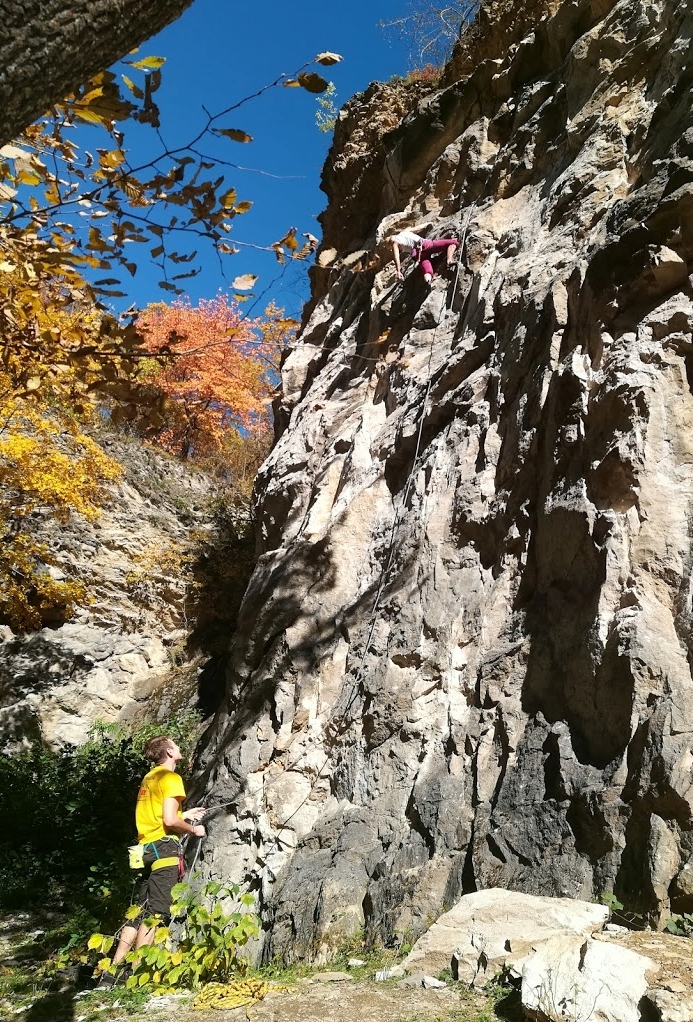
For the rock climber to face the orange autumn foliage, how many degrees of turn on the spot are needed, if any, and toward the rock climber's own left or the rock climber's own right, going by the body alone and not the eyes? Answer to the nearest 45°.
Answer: approximately 45° to the rock climber's own left

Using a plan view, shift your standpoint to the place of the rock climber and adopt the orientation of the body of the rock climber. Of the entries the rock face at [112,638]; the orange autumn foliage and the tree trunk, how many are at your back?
1

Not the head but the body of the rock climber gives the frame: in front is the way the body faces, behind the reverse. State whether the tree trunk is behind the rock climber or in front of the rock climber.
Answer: behind

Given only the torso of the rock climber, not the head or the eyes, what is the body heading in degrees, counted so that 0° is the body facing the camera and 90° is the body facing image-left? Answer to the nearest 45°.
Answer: approximately 180°

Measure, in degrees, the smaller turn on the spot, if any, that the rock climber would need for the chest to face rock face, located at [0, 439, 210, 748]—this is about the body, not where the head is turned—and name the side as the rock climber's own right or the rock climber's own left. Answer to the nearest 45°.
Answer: approximately 45° to the rock climber's own left
